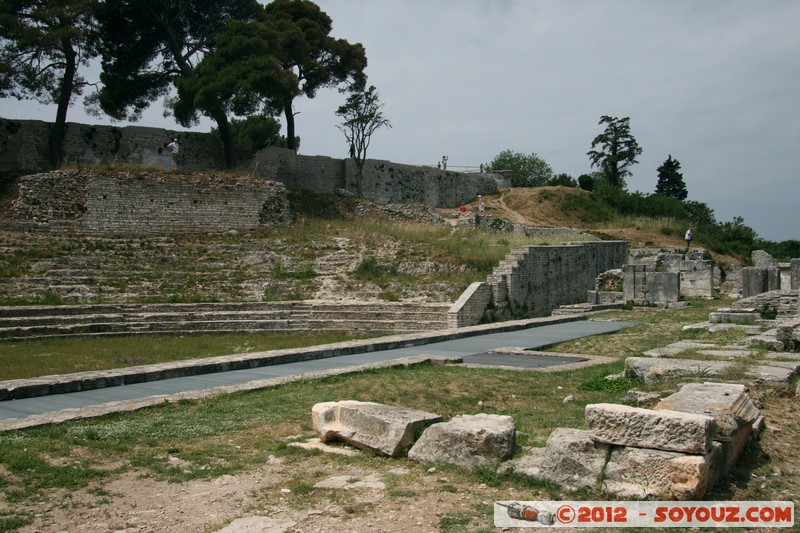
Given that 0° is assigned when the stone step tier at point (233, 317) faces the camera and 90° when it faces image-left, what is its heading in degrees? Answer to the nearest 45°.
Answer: approximately 0°

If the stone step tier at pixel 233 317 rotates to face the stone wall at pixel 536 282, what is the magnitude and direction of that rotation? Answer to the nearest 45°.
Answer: approximately 90° to its left

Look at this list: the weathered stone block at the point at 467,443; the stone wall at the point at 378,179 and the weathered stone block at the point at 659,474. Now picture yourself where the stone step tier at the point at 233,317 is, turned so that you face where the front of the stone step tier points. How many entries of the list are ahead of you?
2

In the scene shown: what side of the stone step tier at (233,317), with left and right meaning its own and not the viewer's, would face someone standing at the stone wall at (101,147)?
back

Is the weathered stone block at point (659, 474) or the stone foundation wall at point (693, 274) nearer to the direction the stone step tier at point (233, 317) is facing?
the weathered stone block

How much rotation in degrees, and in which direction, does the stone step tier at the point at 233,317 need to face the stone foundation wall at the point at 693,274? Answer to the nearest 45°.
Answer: approximately 90° to its left

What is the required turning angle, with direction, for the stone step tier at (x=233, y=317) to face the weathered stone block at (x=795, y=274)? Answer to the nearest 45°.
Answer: approximately 90° to its left

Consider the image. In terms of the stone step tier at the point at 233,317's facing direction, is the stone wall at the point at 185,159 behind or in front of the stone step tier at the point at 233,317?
behind

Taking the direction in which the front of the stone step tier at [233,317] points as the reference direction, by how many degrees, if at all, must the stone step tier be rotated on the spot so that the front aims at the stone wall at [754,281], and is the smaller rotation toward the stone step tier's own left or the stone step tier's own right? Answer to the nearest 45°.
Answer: approximately 90° to the stone step tier's own left

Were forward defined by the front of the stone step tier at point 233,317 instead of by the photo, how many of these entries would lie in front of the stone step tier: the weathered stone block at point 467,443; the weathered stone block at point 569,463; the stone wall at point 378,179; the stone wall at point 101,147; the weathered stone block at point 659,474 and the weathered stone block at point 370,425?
4

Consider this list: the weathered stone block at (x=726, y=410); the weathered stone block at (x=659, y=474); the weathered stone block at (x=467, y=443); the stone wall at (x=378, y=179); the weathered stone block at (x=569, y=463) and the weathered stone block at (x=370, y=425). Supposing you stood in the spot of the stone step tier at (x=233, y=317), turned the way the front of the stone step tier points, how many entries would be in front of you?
5

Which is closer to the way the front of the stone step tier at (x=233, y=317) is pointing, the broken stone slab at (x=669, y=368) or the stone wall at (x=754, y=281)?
the broken stone slab

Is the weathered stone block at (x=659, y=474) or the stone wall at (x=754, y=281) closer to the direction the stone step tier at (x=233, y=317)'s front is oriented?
the weathered stone block
